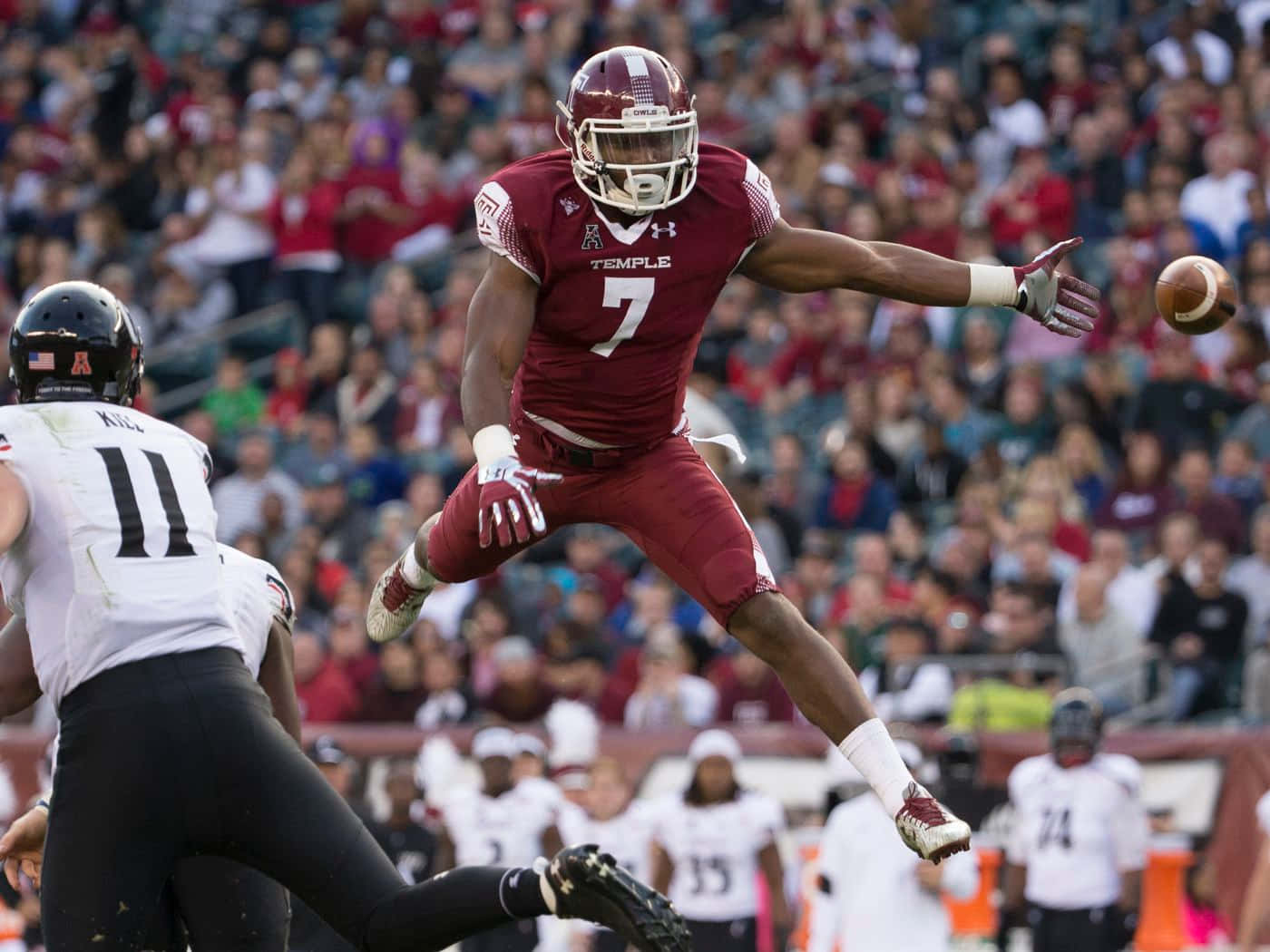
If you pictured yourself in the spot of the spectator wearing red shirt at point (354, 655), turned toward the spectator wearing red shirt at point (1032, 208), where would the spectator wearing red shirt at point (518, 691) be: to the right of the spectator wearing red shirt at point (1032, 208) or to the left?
right

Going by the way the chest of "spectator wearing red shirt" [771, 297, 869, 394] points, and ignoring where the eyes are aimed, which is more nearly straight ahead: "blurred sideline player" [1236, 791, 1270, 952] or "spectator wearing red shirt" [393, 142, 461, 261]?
the blurred sideline player

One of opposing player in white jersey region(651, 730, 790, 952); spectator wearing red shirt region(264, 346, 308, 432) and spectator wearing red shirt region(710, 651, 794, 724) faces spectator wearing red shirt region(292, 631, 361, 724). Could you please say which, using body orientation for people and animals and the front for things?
spectator wearing red shirt region(264, 346, 308, 432)

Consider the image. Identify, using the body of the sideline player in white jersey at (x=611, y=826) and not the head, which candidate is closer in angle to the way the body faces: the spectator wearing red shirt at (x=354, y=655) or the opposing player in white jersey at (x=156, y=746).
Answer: the opposing player in white jersey

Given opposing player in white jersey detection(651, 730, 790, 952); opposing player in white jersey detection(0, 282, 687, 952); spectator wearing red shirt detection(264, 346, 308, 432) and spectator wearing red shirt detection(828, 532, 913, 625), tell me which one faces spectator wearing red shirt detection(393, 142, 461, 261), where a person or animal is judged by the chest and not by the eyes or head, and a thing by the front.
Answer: opposing player in white jersey detection(0, 282, 687, 952)

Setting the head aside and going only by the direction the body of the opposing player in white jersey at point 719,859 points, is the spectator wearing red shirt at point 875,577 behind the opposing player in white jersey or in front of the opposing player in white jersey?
behind

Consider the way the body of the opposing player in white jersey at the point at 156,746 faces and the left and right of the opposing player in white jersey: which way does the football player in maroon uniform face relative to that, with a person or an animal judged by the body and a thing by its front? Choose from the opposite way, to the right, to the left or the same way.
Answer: the opposite way

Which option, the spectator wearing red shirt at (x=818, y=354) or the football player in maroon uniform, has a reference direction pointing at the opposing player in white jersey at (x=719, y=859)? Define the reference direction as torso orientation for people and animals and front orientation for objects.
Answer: the spectator wearing red shirt
